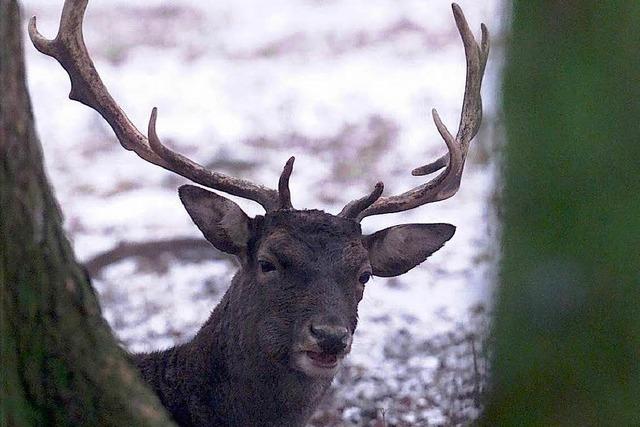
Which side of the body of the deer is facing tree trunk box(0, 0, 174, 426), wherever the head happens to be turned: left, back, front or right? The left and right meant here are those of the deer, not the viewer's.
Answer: right

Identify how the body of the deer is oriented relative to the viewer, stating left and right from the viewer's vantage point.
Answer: facing the viewer and to the right of the viewer

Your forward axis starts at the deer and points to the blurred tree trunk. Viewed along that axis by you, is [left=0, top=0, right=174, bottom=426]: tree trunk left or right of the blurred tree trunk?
right

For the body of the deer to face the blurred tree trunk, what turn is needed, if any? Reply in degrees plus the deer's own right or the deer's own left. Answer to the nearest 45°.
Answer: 0° — it already faces it

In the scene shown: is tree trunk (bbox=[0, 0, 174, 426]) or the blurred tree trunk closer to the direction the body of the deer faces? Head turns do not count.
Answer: the blurred tree trunk

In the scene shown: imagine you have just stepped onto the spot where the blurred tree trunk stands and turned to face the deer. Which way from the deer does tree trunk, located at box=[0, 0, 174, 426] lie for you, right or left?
left
